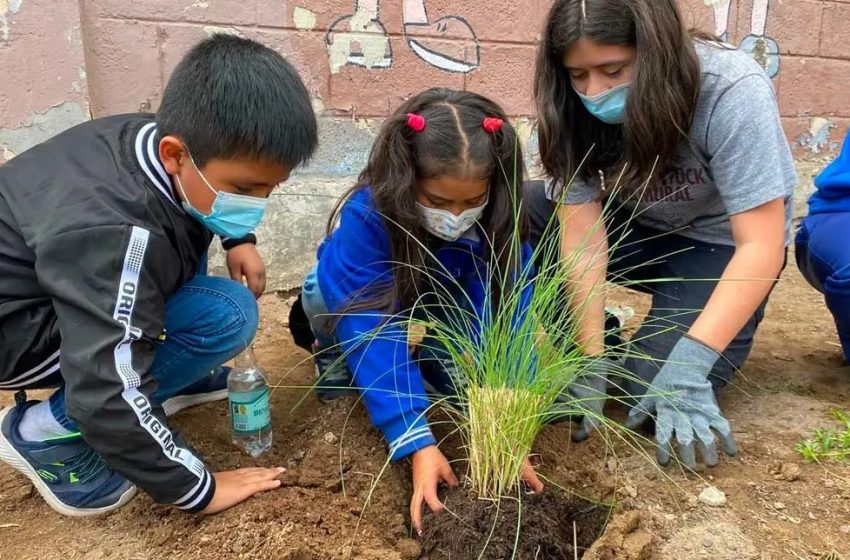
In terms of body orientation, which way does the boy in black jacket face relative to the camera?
to the viewer's right

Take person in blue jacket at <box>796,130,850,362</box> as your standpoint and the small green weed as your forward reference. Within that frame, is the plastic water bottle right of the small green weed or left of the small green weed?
right

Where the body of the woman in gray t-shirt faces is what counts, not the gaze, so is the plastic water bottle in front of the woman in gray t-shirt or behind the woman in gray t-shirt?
in front

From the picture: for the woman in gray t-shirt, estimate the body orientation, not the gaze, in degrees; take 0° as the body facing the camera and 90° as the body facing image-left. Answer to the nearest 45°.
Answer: approximately 45°

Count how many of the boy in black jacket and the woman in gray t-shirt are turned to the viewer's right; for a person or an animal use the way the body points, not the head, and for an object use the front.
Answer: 1

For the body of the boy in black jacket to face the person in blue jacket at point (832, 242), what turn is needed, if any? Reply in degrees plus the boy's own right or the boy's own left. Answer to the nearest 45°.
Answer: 0° — they already face them

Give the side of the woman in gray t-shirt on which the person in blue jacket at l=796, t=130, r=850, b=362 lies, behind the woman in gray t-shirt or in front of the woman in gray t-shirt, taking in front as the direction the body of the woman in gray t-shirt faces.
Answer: behind

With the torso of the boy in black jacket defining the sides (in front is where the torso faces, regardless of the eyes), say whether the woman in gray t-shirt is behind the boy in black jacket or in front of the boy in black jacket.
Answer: in front

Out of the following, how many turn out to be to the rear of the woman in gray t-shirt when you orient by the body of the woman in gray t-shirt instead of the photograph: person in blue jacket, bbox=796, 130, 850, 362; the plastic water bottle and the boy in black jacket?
1
